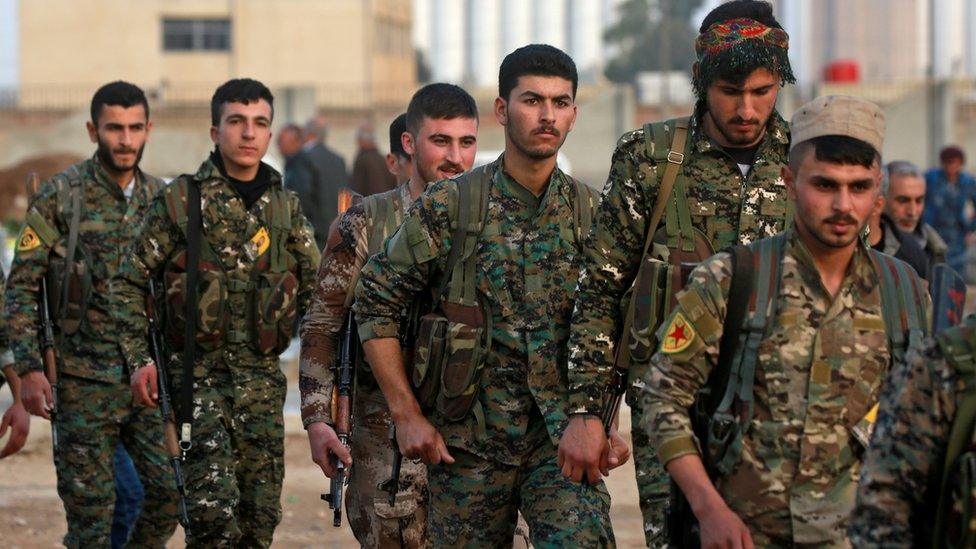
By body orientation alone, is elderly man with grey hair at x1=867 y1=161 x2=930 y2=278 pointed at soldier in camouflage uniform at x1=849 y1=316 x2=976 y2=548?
yes

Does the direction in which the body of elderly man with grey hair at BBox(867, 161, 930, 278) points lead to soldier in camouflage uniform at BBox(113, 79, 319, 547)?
no

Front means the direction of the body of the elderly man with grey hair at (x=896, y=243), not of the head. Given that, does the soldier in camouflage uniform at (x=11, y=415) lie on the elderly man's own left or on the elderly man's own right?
on the elderly man's own right

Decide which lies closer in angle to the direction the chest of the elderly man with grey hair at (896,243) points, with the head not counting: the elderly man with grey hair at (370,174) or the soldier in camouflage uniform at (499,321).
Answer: the soldier in camouflage uniform

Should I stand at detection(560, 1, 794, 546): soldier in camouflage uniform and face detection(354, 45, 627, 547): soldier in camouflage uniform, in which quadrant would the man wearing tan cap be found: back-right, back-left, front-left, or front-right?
back-left

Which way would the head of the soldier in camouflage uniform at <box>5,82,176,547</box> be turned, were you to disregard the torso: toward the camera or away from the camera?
toward the camera

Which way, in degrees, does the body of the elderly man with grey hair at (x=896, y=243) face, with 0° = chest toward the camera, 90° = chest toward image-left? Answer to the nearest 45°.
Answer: approximately 0°

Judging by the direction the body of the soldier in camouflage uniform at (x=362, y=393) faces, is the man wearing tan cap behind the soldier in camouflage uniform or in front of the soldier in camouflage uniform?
in front

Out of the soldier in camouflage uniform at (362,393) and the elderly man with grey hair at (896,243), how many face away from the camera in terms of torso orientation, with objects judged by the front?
0

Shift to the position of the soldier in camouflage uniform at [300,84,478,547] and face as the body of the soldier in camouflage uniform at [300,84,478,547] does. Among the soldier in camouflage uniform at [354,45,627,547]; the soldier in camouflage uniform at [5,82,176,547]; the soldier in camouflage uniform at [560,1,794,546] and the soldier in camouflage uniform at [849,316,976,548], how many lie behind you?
1

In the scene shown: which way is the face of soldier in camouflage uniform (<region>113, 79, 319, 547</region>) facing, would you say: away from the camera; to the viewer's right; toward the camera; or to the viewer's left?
toward the camera

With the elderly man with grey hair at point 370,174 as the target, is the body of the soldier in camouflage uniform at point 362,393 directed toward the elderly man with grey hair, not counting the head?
no

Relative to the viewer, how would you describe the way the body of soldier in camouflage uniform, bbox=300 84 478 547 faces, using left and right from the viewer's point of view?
facing the viewer and to the right of the viewer

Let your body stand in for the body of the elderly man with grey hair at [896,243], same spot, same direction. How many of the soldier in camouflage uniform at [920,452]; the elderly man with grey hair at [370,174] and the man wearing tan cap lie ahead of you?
2
